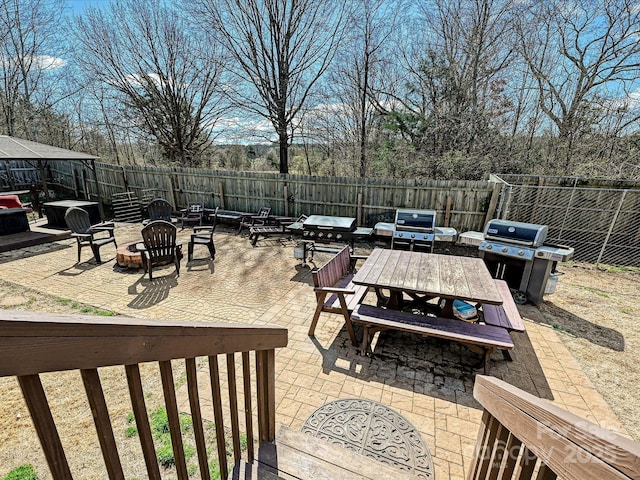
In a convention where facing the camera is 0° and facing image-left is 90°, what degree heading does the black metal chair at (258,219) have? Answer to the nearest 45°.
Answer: approximately 45°

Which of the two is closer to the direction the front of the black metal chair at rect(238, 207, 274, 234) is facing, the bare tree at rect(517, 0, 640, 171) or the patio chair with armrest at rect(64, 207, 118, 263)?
the patio chair with armrest

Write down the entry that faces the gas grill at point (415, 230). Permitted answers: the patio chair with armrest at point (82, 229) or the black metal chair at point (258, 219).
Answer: the patio chair with armrest

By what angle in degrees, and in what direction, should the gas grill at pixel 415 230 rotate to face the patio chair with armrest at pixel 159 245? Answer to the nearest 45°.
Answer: approximately 45° to its right

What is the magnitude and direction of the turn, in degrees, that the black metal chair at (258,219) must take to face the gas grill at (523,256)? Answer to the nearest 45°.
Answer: approximately 90° to its left

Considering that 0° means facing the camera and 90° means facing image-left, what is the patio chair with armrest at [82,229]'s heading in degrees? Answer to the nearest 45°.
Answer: approximately 315°

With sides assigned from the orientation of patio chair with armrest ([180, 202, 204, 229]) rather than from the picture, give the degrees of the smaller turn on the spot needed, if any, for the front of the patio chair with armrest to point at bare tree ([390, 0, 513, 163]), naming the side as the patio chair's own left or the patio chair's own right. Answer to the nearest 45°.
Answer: approximately 135° to the patio chair's own left

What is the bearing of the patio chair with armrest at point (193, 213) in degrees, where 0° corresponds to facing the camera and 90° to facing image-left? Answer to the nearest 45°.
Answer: approximately 45°

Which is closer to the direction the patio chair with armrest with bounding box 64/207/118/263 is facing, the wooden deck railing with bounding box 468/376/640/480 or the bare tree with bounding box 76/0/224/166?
the wooden deck railing

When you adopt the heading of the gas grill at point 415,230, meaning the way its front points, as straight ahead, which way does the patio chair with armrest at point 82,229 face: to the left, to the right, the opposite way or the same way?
to the left

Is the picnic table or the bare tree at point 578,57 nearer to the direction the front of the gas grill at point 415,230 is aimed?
the picnic table

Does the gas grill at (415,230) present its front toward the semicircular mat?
yes
